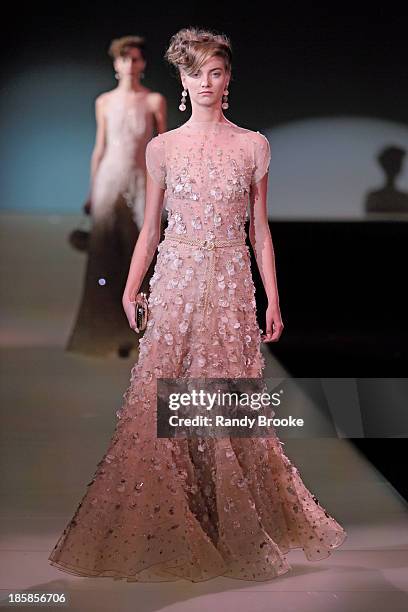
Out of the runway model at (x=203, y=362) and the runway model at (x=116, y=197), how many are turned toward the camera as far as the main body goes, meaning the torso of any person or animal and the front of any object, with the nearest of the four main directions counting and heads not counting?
2

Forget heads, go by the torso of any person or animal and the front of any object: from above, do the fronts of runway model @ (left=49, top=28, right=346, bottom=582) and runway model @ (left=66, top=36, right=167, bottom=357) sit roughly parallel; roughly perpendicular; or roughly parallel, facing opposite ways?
roughly parallel

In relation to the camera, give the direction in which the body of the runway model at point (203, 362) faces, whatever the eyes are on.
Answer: toward the camera

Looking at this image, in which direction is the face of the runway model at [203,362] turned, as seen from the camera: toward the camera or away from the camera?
toward the camera
